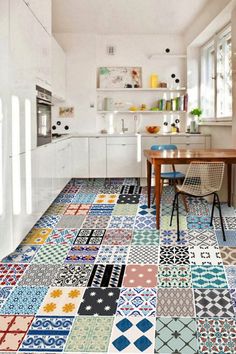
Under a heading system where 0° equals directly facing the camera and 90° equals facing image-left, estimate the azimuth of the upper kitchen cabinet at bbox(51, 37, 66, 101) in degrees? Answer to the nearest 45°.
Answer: approximately 270°

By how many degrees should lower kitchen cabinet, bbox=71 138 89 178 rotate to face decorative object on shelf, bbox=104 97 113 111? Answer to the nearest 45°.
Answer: approximately 135° to its left

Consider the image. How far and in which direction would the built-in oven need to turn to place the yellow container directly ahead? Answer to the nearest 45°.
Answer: approximately 45° to its left

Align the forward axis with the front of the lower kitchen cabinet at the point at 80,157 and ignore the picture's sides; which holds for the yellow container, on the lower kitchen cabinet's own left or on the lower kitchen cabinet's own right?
on the lower kitchen cabinet's own left

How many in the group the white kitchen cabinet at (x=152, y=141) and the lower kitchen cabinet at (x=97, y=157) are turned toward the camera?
2

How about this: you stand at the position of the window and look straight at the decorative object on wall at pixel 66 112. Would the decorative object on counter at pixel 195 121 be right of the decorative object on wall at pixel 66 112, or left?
right

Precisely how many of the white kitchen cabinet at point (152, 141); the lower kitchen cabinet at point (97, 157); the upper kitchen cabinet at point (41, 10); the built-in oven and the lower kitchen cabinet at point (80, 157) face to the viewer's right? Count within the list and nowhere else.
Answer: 2

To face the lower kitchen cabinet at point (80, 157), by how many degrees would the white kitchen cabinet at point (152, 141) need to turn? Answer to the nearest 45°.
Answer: approximately 90° to its right

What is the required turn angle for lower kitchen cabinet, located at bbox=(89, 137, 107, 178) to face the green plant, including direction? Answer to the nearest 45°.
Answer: approximately 90° to its left

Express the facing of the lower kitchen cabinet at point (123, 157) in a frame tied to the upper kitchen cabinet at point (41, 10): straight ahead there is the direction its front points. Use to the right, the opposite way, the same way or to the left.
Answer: to the right

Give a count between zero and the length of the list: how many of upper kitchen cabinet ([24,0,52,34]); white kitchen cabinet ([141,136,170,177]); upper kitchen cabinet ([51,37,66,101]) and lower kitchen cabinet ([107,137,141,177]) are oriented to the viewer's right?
2

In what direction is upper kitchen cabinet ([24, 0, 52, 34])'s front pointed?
to the viewer's right

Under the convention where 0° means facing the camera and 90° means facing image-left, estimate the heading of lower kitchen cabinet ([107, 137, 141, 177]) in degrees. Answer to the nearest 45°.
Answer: approximately 0°
